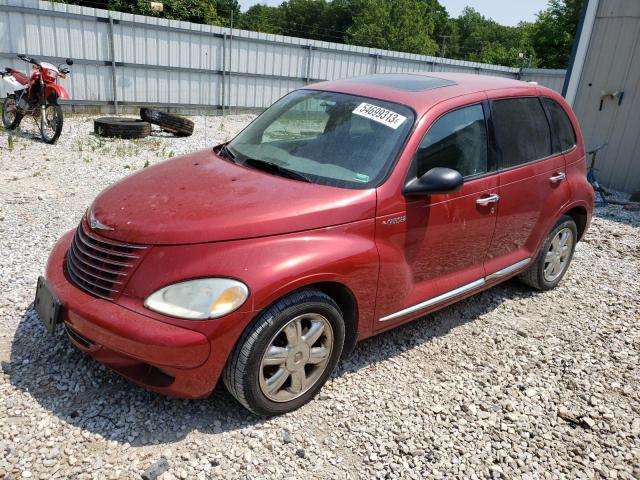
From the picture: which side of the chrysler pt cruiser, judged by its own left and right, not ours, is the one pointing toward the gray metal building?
back

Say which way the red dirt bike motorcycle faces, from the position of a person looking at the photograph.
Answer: facing the viewer and to the right of the viewer

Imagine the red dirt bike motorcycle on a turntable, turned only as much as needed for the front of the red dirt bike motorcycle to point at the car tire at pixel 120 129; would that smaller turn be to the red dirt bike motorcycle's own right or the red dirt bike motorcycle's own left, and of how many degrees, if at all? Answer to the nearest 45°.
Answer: approximately 45° to the red dirt bike motorcycle's own left

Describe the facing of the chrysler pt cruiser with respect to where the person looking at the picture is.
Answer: facing the viewer and to the left of the viewer

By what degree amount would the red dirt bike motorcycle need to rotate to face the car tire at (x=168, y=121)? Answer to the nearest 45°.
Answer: approximately 45° to its left

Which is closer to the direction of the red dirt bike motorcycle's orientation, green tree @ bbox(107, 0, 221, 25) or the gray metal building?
the gray metal building

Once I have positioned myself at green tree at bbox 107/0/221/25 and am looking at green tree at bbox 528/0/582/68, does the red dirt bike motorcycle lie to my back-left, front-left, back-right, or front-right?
back-right

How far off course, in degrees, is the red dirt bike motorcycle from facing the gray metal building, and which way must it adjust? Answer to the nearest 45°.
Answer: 0° — it already faces it

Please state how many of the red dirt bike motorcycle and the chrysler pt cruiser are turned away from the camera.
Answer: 0

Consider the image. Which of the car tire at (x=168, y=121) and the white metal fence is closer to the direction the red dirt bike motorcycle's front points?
the car tire

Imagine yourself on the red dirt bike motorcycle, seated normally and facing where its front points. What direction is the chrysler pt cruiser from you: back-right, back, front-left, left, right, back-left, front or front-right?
front-right

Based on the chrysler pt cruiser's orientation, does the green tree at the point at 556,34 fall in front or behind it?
behind
